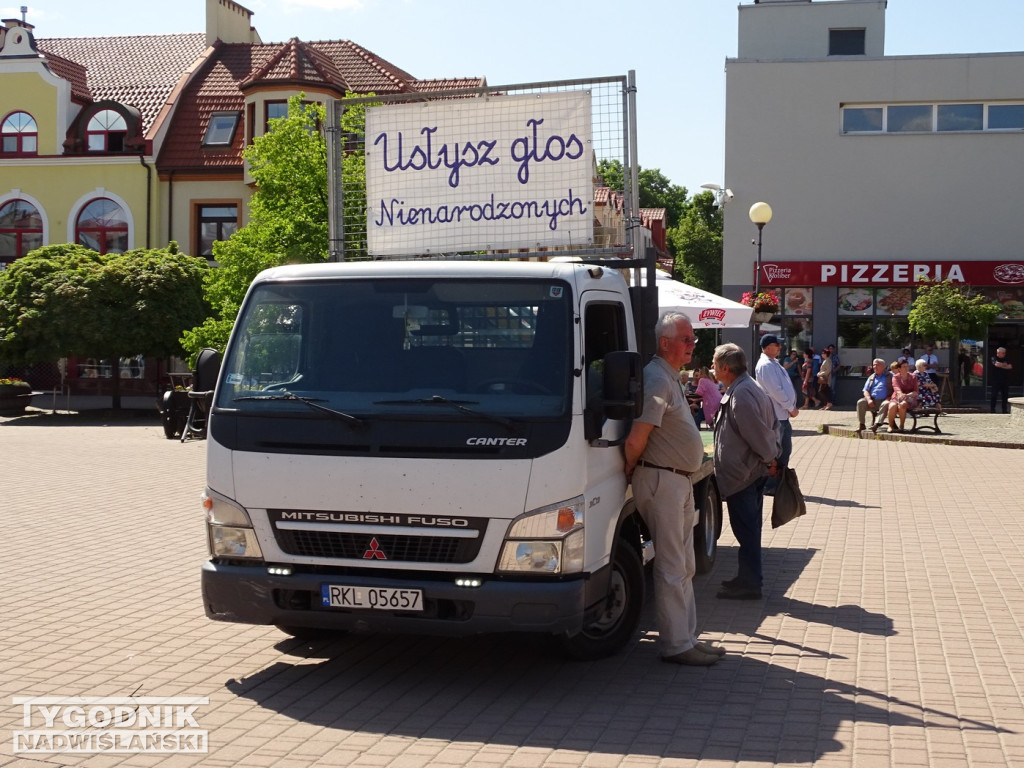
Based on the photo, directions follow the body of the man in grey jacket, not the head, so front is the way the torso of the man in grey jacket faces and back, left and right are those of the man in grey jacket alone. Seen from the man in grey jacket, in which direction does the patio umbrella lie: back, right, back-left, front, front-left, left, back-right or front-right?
right

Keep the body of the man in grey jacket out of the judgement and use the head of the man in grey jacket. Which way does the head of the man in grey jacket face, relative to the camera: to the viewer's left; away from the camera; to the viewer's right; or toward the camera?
to the viewer's left

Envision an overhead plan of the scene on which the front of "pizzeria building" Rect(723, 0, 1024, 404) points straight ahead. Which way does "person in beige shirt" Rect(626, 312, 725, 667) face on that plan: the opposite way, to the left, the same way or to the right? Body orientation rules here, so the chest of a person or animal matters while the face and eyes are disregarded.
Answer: to the left

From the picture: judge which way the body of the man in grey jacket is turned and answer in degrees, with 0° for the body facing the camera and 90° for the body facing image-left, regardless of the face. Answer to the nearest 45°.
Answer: approximately 90°

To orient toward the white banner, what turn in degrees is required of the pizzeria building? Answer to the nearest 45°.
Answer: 0° — it already faces it

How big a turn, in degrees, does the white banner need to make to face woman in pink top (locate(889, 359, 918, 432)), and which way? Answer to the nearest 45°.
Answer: approximately 135° to its left

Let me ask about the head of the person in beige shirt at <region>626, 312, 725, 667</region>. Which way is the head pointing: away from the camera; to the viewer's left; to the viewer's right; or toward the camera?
to the viewer's right

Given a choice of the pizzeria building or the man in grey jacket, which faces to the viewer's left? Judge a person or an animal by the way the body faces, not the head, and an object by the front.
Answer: the man in grey jacket

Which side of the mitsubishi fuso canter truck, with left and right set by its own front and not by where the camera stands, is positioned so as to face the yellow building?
back
